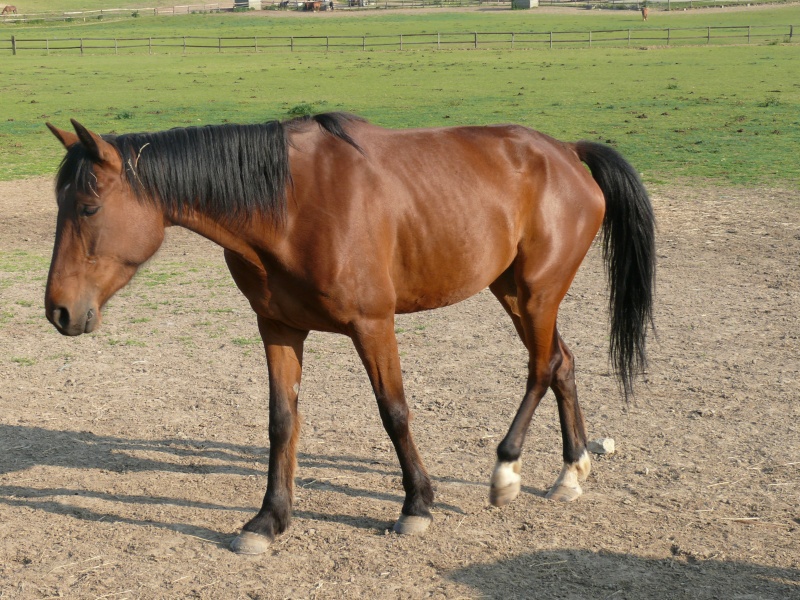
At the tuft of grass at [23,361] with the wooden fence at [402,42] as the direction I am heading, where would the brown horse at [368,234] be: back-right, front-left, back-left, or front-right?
back-right

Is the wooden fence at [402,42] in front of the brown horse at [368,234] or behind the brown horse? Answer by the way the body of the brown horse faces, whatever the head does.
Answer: behind

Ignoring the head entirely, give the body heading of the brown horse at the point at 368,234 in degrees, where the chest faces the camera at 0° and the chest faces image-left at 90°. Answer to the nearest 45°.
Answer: approximately 45°

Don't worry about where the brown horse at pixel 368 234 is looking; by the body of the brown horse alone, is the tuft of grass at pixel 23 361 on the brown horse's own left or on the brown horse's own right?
on the brown horse's own right
